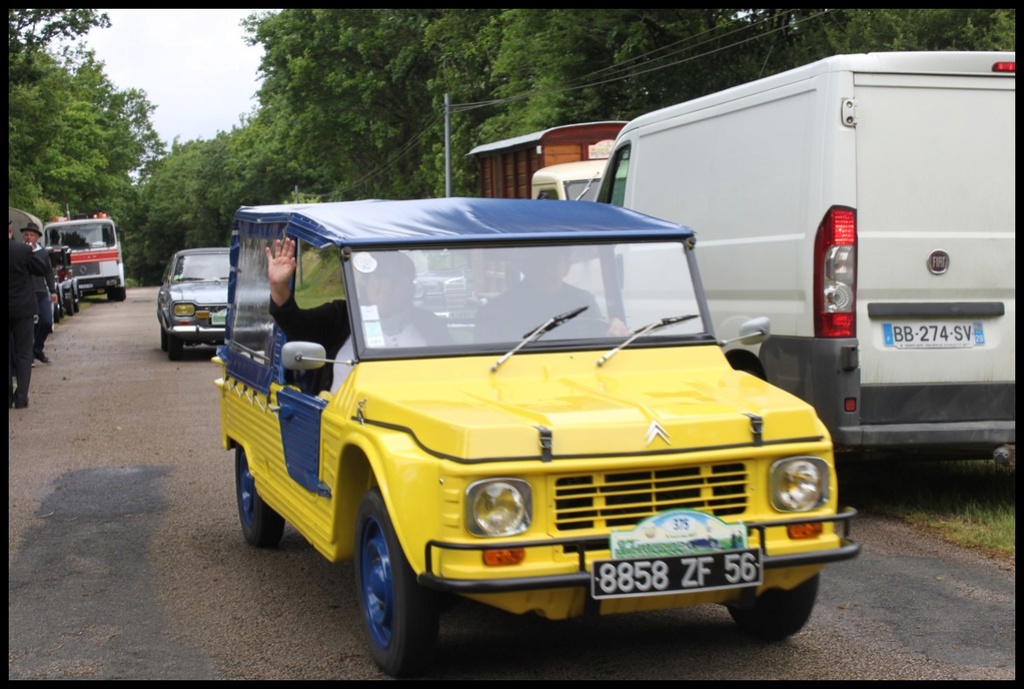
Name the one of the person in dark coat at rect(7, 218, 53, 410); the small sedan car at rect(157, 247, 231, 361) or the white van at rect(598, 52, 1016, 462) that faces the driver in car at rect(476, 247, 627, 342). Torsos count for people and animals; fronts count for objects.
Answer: the small sedan car

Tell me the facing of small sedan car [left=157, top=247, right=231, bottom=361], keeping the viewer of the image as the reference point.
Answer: facing the viewer

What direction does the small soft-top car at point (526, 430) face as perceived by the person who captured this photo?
facing the viewer and to the right of the viewer

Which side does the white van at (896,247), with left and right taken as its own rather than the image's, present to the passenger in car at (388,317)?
left

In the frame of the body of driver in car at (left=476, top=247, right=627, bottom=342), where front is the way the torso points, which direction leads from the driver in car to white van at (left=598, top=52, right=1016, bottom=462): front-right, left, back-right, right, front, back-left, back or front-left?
left

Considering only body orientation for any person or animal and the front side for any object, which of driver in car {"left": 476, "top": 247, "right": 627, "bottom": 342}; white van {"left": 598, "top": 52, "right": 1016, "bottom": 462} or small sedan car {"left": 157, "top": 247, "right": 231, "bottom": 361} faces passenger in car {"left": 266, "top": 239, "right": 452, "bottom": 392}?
the small sedan car

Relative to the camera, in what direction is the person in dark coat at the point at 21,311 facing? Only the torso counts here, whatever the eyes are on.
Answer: away from the camera

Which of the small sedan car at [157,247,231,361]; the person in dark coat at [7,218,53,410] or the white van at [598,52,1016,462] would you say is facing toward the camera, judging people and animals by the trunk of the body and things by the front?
the small sedan car

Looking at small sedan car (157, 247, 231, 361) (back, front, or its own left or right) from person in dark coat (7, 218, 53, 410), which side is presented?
front

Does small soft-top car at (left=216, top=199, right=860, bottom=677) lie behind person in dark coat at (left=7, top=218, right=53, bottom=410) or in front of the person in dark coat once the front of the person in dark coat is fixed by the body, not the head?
behind

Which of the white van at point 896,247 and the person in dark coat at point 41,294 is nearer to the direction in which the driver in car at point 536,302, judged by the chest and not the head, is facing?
the white van

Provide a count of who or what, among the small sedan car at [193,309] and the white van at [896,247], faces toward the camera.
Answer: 1

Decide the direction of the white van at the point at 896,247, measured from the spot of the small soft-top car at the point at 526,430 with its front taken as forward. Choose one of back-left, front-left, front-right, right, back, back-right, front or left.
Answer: left

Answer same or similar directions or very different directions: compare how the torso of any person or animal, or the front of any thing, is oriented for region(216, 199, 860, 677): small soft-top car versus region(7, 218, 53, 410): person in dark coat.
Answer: very different directions

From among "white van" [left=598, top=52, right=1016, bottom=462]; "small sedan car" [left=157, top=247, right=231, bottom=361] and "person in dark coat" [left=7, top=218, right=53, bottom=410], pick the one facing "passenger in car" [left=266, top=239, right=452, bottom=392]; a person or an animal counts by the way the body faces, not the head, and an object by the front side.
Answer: the small sedan car
